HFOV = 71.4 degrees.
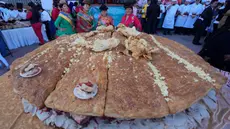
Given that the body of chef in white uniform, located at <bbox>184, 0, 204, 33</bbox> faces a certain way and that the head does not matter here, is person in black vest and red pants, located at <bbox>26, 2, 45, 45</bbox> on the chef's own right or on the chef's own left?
on the chef's own right

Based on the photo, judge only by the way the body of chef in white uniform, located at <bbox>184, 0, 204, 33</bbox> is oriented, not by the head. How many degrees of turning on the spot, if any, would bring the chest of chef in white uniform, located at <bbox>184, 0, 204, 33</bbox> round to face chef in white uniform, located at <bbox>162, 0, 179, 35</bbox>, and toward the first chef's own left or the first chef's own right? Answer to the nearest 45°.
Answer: approximately 90° to the first chef's own right

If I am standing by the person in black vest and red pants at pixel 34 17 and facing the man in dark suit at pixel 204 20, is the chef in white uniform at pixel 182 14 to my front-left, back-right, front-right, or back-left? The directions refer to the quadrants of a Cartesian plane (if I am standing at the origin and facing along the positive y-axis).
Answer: front-left

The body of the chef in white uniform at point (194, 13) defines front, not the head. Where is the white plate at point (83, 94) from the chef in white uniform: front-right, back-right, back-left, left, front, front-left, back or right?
front

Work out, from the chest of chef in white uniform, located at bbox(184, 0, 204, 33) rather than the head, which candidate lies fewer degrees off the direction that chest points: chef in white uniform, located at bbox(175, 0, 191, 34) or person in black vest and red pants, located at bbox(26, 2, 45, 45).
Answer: the person in black vest and red pants

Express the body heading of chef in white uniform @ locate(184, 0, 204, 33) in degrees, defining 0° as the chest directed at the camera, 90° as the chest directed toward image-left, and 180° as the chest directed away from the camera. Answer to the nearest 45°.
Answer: approximately 0°

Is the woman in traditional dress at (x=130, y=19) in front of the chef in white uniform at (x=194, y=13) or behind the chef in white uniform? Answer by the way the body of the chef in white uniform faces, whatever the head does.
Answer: in front

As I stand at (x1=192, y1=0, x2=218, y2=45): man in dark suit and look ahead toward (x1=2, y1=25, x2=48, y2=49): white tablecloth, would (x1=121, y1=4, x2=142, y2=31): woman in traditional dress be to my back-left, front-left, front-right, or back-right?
front-left

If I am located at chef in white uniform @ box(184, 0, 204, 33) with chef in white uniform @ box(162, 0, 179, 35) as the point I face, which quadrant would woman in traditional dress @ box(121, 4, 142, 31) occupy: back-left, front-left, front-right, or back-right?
front-left

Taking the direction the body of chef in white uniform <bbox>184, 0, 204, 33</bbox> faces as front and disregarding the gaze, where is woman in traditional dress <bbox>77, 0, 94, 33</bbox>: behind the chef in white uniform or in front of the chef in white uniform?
in front
